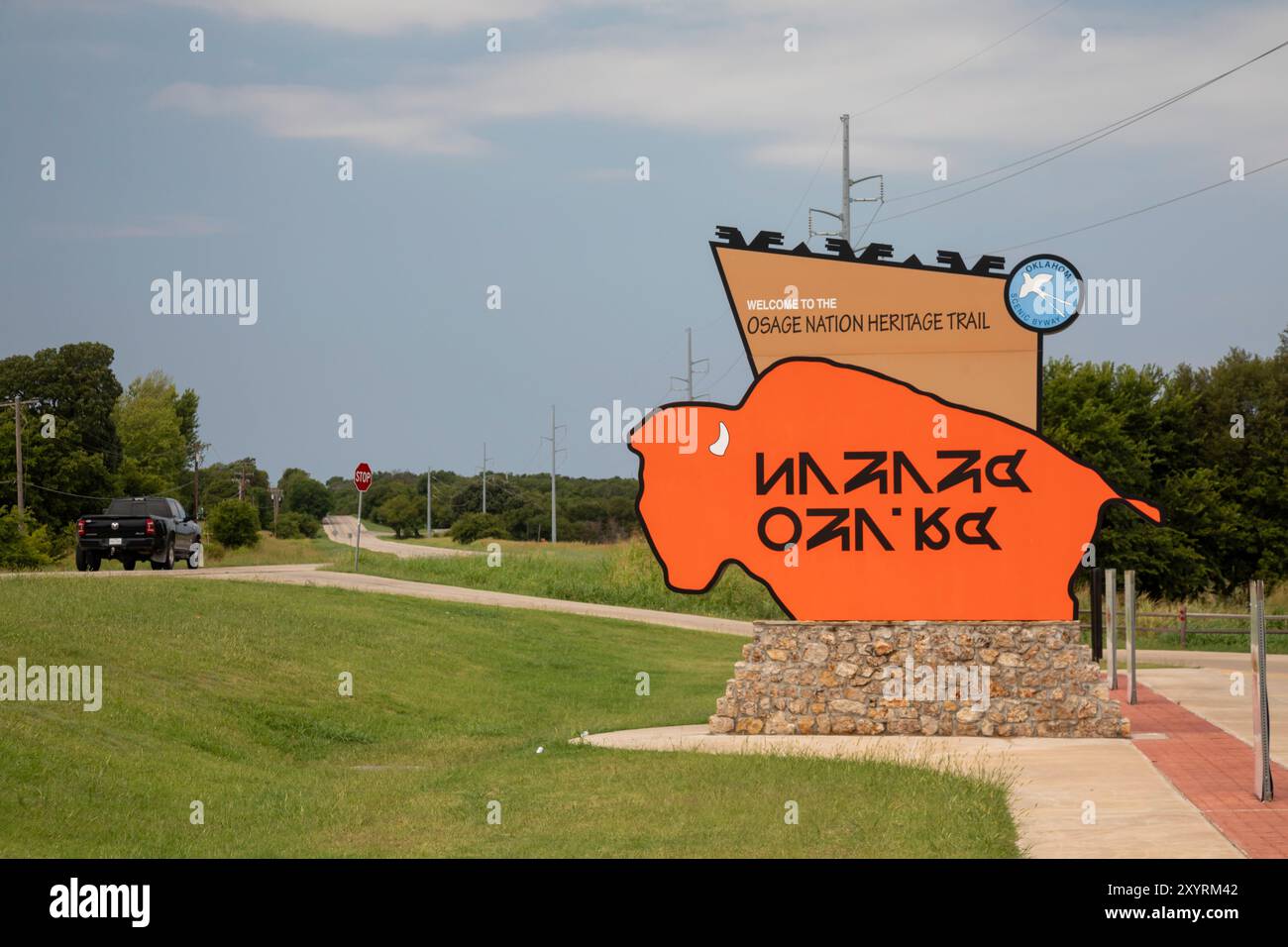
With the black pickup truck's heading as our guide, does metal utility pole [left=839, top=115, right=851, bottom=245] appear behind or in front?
in front

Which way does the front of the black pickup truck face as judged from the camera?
facing away from the viewer and to the right of the viewer

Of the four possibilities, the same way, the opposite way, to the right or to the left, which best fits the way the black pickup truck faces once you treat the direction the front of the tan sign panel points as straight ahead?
the opposite way

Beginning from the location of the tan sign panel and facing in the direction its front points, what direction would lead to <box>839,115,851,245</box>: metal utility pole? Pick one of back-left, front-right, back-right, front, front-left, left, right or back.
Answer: back

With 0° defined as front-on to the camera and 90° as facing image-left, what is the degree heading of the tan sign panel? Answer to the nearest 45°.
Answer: approximately 0°

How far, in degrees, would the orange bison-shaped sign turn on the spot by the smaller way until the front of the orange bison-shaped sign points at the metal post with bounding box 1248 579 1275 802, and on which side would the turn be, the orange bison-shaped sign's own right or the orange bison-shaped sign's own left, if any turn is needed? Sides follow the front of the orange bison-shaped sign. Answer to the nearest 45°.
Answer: approximately 45° to the orange bison-shaped sign's own left

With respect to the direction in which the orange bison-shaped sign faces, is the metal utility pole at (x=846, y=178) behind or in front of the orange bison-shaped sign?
behind

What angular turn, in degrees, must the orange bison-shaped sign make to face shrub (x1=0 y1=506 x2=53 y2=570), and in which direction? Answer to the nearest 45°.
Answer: approximately 135° to its right

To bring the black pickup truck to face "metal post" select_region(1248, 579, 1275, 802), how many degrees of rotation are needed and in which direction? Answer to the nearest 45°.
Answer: approximately 135° to its right

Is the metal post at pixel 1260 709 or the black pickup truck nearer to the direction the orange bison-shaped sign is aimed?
the metal post
